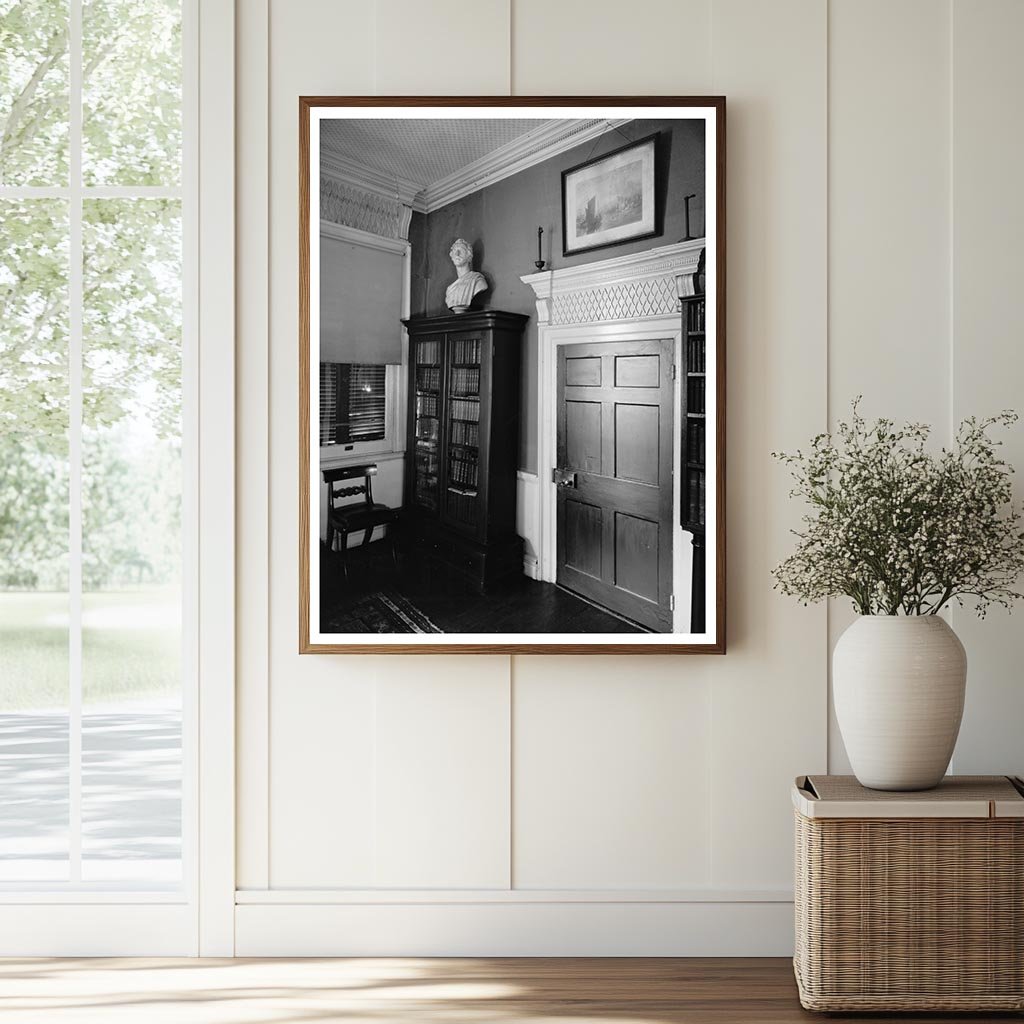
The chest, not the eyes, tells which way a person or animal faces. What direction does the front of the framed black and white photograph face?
toward the camera
